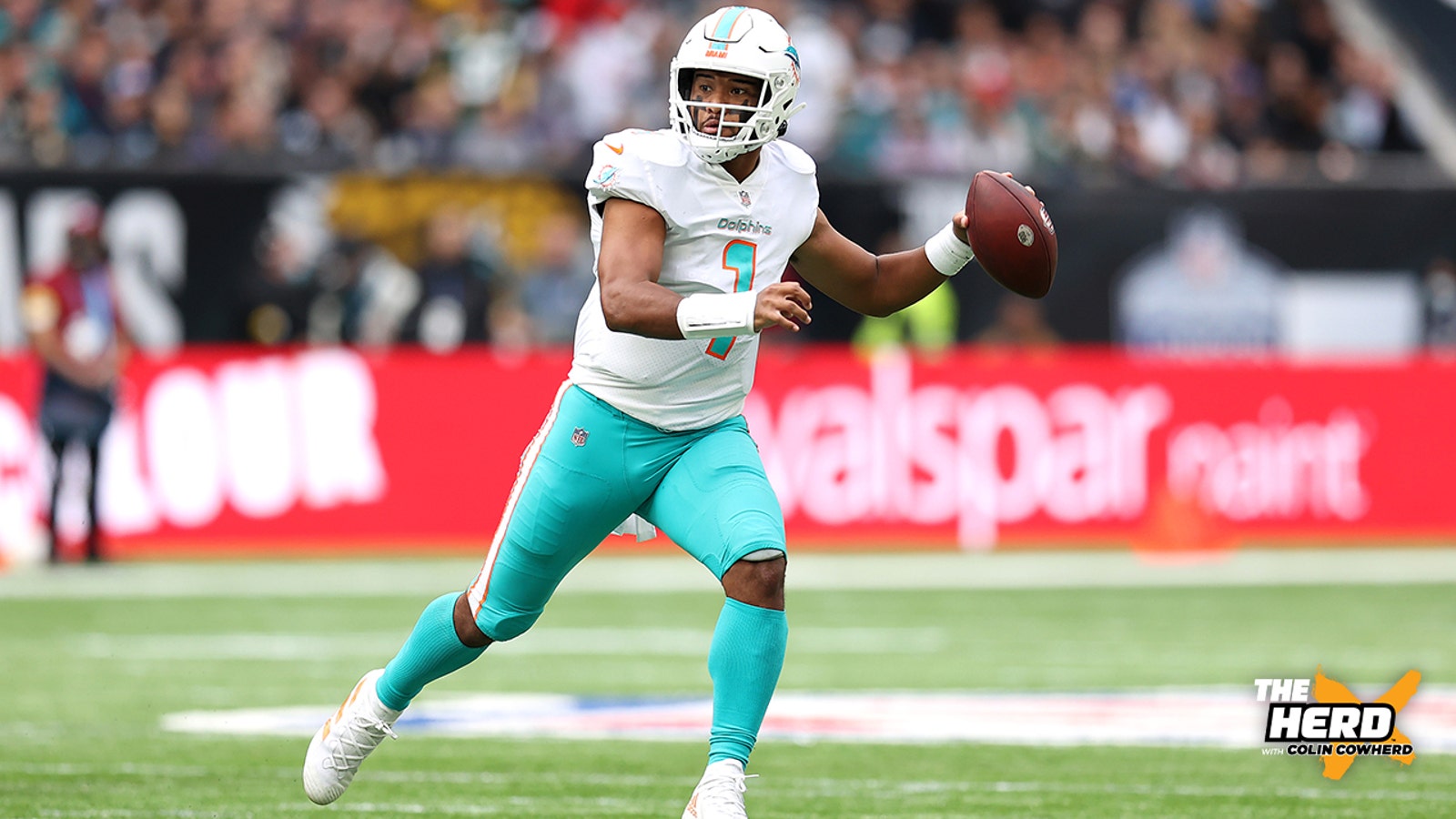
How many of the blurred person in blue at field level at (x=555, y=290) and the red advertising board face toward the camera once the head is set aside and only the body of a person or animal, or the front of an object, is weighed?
2

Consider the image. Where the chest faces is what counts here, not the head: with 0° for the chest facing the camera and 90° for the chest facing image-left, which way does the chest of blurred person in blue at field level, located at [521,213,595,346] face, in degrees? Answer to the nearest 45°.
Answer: approximately 0°

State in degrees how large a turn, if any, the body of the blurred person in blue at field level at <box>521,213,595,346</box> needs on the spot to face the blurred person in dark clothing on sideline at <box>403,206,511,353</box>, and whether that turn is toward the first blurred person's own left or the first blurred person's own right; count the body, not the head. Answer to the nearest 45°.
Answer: approximately 90° to the first blurred person's own right

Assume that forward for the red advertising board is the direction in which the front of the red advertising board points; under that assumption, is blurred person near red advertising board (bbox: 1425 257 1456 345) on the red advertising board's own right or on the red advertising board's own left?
on the red advertising board's own left

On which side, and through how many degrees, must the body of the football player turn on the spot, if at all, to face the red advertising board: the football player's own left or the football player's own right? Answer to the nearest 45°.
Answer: approximately 135° to the football player's own left

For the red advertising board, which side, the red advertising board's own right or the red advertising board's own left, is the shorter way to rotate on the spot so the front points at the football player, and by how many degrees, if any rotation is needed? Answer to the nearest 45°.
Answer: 0° — it already faces them

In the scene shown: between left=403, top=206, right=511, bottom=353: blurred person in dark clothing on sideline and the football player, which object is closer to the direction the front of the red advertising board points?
the football player

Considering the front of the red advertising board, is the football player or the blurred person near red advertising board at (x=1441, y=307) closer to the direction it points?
the football player

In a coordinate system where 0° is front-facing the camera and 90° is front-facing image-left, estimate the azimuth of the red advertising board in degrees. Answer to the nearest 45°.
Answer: approximately 0°
